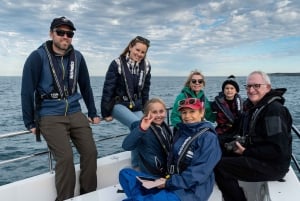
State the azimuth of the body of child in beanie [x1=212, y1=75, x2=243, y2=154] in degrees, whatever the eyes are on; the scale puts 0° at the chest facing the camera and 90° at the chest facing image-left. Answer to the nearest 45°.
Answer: approximately 0°

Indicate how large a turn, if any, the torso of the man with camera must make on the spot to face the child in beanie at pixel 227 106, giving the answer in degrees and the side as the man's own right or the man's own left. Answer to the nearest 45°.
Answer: approximately 90° to the man's own right

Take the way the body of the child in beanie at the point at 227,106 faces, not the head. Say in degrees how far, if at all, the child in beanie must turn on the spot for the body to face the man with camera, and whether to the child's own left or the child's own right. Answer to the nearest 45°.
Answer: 0° — they already face them
